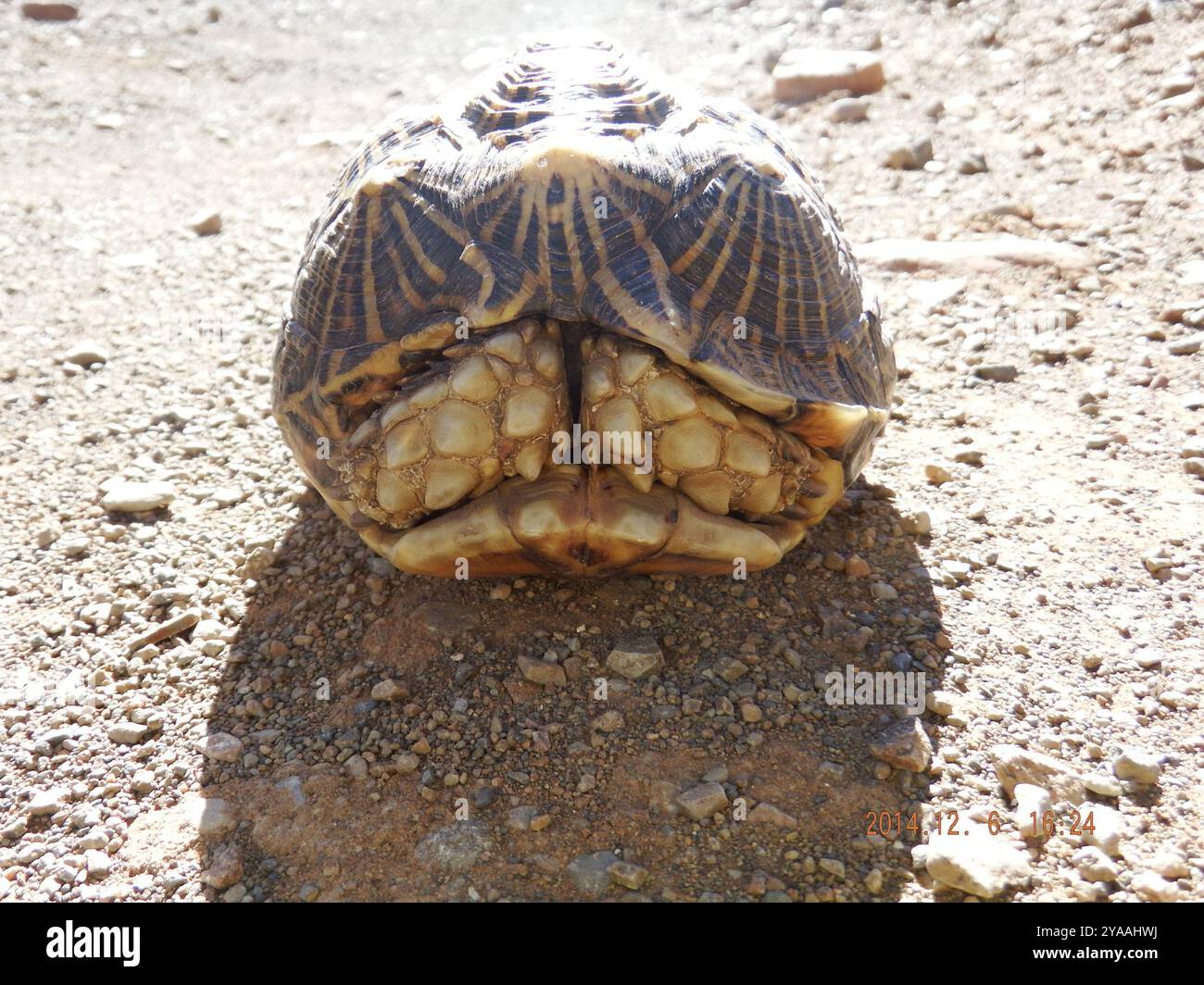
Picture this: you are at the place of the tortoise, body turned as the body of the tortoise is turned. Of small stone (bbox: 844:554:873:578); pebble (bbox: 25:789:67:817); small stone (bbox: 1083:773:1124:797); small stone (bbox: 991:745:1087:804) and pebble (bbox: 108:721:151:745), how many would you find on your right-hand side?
2

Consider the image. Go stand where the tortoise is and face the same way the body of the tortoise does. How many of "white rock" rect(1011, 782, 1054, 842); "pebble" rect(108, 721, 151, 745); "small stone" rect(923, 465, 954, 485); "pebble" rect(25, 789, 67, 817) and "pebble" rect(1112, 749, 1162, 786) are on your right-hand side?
2

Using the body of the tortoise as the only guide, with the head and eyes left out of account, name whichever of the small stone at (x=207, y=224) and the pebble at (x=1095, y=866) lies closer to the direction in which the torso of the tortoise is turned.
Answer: the pebble

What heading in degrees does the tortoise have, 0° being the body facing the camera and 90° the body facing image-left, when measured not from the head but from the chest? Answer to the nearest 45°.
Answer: approximately 0°

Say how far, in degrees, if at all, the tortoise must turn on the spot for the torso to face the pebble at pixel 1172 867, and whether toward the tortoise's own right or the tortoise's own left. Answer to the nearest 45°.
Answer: approximately 45° to the tortoise's own left

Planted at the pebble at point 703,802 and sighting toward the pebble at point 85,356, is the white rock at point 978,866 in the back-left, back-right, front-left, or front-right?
back-right

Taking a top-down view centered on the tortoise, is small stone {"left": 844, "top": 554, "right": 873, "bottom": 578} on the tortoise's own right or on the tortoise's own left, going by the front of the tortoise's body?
on the tortoise's own left

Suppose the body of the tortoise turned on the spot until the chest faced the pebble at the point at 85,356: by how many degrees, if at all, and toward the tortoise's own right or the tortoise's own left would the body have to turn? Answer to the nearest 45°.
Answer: approximately 135° to the tortoise's own right

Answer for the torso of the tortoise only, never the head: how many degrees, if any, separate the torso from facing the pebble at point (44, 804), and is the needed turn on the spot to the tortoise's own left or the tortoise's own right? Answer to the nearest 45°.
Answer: approximately 90° to the tortoise's own right
